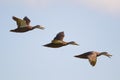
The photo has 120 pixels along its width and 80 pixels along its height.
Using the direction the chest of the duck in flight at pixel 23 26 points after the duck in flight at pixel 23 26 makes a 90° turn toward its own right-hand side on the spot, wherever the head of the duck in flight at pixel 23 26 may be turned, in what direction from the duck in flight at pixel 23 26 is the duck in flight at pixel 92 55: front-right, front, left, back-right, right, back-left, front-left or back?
front-left

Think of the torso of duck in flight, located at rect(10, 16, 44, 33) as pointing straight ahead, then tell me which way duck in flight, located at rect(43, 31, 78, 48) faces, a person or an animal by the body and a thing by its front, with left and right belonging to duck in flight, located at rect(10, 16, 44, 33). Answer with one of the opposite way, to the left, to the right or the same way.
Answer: the same way

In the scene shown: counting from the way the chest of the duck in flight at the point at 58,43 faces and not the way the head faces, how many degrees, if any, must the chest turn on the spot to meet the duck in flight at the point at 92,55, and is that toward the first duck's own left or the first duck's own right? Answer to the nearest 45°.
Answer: approximately 45° to the first duck's own right

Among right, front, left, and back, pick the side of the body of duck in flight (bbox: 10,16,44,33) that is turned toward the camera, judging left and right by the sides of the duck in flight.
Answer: right

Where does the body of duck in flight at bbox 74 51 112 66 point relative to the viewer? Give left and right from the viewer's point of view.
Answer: facing to the right of the viewer

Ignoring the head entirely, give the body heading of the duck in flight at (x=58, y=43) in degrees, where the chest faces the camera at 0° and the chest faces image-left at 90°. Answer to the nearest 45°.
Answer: approximately 270°

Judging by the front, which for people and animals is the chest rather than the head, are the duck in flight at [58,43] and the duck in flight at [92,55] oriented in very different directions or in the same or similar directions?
same or similar directions
